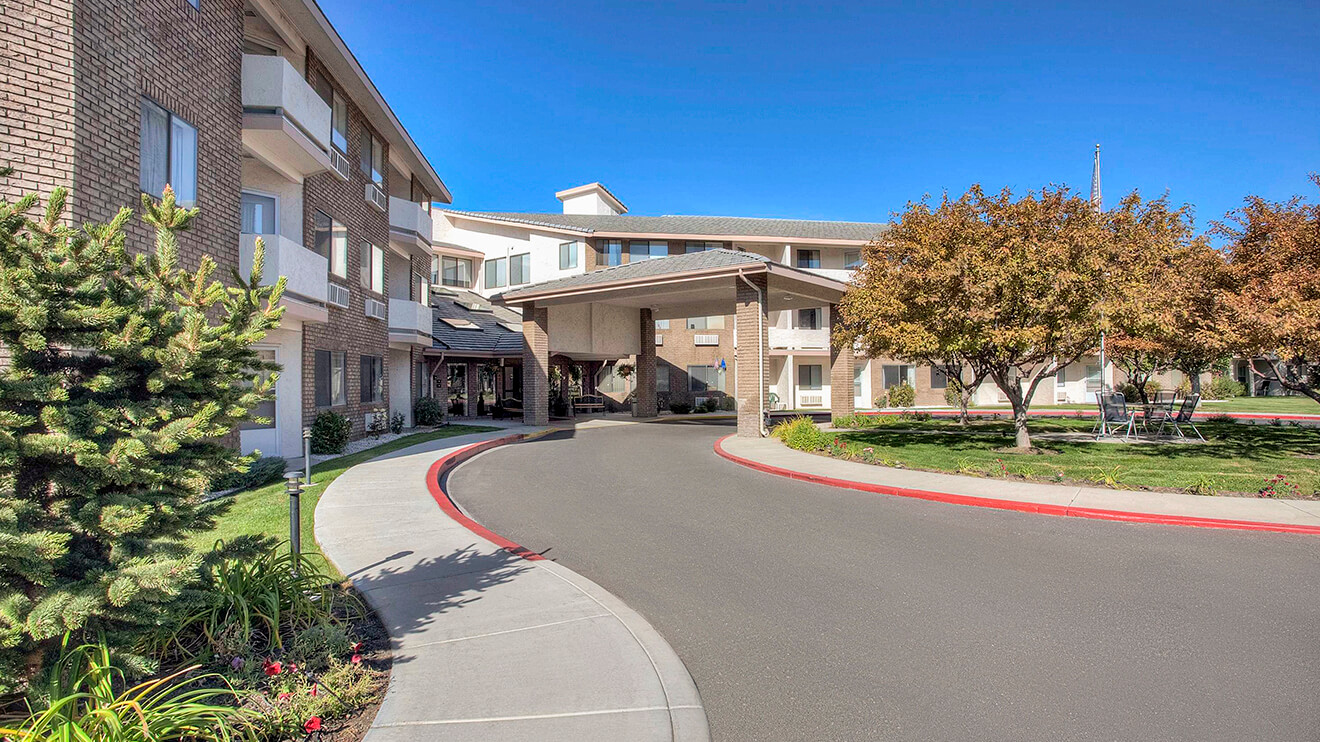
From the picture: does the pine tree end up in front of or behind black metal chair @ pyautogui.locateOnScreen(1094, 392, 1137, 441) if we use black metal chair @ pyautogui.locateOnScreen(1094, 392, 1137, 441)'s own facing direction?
behind

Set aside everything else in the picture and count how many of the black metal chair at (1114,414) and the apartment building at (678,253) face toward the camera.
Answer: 1

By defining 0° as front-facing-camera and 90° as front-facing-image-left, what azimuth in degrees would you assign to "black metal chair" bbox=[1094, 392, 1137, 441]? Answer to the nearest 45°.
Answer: approximately 225°

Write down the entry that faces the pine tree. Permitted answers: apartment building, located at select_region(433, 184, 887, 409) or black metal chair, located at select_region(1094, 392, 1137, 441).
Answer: the apartment building

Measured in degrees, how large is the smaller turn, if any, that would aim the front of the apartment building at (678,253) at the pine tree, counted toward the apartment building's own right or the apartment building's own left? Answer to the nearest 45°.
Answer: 0° — it already faces it

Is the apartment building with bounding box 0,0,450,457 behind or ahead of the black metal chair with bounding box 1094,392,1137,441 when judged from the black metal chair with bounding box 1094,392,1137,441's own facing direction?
behind

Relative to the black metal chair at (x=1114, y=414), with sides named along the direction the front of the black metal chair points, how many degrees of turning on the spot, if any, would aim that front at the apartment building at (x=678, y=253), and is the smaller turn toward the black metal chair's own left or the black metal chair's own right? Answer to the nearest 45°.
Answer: approximately 90° to the black metal chair's own left

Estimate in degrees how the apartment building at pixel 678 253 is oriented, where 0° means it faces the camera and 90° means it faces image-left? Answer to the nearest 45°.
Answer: approximately 0°

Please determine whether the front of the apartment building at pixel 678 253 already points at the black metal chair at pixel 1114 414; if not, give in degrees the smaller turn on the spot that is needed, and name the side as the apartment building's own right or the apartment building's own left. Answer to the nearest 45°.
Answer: approximately 45° to the apartment building's own left

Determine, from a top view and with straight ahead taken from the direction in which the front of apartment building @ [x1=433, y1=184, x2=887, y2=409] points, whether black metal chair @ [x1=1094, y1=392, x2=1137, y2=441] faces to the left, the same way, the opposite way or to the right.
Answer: to the left
